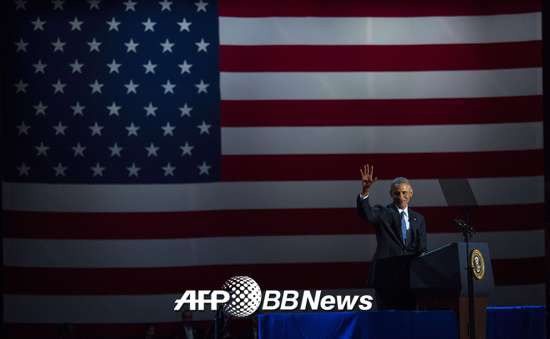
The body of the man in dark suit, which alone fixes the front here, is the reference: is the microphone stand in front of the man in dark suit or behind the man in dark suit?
in front

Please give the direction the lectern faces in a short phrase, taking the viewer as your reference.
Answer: facing the viewer and to the right of the viewer

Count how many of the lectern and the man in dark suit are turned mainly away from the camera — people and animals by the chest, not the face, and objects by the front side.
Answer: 0

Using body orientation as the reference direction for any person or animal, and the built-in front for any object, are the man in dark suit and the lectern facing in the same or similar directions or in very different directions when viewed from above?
same or similar directions

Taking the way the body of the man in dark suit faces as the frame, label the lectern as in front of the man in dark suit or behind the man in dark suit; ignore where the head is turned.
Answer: in front
